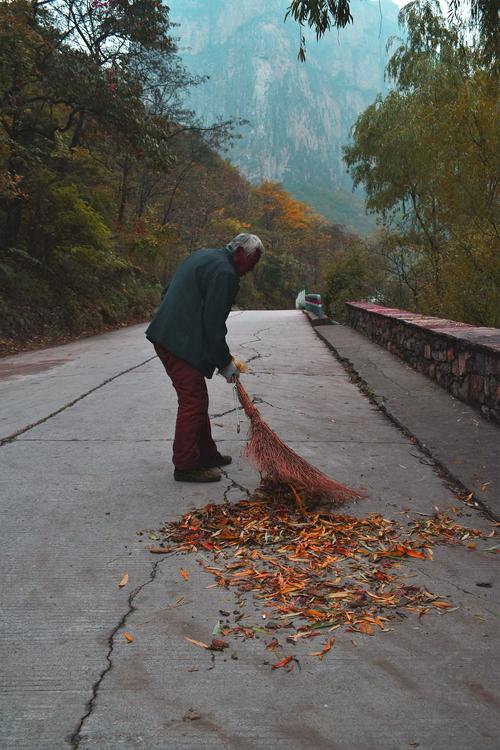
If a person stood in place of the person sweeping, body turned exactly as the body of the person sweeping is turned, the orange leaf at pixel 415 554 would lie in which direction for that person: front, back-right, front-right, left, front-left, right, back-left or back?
front-right

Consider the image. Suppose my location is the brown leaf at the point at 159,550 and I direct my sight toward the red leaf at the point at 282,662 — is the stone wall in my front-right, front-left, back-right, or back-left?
back-left

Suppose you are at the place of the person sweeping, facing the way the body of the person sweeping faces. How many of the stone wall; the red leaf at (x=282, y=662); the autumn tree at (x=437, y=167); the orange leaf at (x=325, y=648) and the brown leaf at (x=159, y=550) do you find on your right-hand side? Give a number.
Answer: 3

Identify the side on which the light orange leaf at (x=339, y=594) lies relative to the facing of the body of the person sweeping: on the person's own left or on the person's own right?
on the person's own right

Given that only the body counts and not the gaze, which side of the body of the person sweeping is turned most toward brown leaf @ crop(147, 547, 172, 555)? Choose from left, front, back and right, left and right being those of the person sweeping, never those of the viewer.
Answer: right

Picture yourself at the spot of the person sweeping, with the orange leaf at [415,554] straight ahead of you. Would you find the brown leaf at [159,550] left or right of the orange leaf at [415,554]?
right

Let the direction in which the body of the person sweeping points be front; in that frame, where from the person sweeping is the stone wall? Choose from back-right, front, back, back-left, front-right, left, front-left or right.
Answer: front-left

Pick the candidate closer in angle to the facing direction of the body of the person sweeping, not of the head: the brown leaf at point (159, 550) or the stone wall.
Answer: the stone wall

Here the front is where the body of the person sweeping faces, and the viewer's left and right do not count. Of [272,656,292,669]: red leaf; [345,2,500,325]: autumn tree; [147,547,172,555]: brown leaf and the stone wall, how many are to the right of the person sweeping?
2

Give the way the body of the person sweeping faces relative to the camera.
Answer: to the viewer's right

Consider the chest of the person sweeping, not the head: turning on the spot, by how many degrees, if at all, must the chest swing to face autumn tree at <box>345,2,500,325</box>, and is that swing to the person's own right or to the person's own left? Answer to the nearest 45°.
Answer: approximately 45° to the person's own left

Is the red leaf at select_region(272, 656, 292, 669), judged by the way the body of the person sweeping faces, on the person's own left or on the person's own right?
on the person's own right

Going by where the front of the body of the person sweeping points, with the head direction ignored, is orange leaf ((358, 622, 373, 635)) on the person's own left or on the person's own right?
on the person's own right
